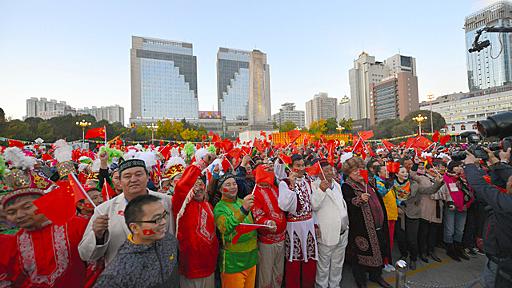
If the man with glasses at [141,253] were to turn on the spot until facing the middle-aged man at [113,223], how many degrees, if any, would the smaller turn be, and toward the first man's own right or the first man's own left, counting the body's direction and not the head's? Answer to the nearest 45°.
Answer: approximately 135° to the first man's own left

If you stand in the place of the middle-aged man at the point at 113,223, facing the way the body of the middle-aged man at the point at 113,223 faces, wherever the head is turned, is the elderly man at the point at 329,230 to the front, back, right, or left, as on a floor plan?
left

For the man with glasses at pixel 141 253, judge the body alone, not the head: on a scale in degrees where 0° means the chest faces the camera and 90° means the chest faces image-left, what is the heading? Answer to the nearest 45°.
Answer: approximately 315°

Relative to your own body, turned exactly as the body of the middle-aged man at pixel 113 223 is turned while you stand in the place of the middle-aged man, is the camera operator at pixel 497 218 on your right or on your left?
on your left

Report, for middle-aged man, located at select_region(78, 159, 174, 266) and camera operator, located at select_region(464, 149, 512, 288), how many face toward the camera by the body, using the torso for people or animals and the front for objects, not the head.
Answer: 1

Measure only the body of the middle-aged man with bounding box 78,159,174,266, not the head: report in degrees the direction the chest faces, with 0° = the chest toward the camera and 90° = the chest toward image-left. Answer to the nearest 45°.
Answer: approximately 0°

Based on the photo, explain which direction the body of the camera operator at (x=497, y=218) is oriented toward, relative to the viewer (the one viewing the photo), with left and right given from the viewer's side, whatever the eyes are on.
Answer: facing away from the viewer and to the left of the viewer

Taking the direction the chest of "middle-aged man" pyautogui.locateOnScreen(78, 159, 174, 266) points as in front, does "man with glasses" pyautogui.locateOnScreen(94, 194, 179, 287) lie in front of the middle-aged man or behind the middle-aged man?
in front
